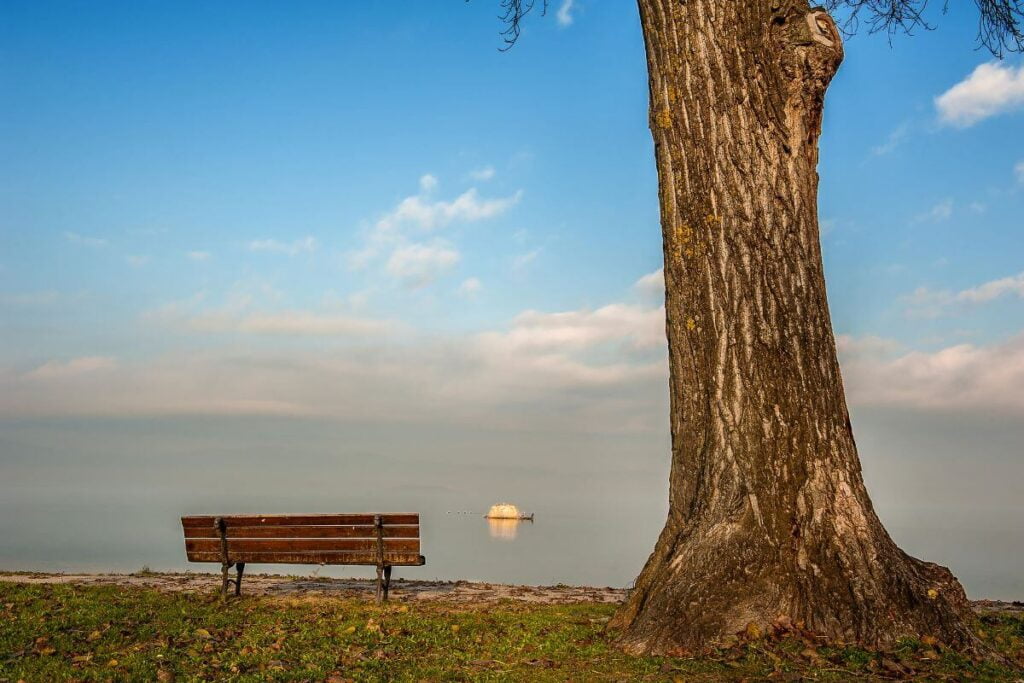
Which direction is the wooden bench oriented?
away from the camera

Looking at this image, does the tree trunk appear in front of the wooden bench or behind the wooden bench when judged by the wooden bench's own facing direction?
behind
